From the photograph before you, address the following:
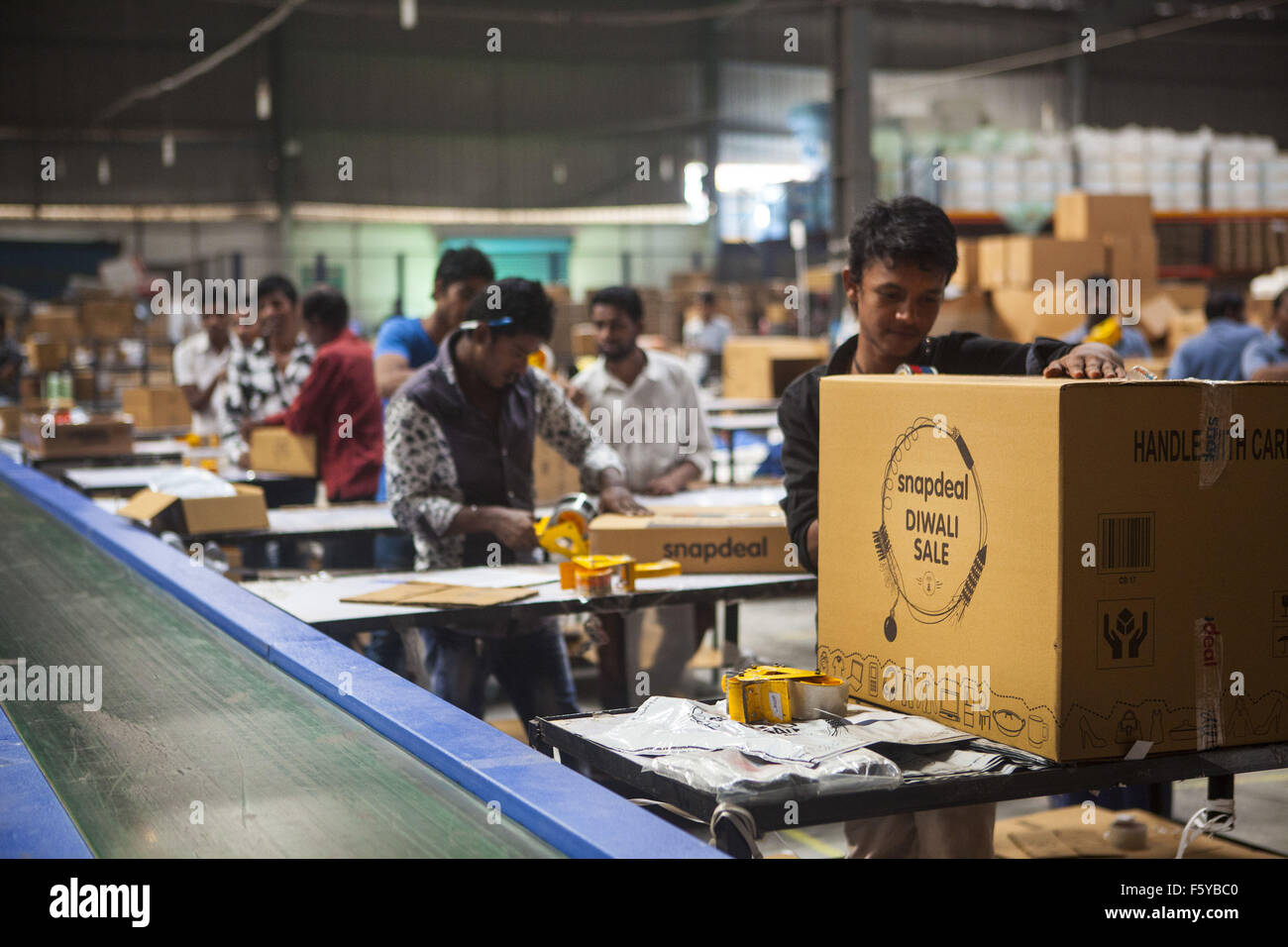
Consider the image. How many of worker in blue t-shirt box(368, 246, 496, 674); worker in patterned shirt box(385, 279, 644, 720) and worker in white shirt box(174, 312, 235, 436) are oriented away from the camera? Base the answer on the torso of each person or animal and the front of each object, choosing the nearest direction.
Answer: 0

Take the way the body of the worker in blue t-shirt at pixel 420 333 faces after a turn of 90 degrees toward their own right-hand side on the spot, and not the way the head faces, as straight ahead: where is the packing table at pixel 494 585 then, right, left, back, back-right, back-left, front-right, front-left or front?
front-left

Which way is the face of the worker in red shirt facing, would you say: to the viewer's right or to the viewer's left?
to the viewer's left

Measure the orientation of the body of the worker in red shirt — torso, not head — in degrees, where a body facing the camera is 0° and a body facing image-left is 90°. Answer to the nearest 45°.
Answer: approximately 135°

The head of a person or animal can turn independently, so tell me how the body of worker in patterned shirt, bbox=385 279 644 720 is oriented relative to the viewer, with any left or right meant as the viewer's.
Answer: facing the viewer and to the right of the viewer

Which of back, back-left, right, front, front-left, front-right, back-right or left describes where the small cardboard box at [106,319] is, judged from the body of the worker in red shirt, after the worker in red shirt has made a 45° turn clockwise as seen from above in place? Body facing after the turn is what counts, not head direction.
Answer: front

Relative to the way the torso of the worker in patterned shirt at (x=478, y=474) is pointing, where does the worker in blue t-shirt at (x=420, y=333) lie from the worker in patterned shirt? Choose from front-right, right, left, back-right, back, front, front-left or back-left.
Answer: back-left

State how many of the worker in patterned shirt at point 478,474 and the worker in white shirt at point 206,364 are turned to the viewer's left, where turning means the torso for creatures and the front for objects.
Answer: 0
